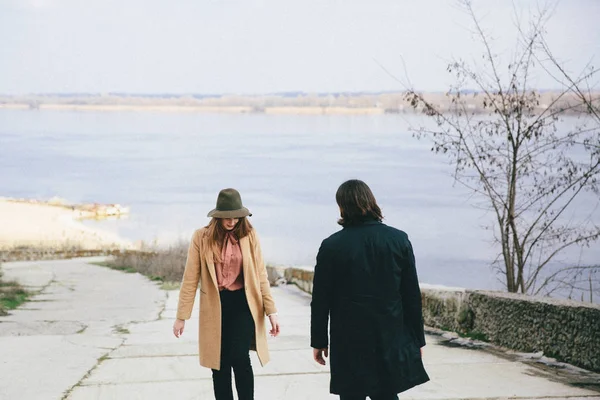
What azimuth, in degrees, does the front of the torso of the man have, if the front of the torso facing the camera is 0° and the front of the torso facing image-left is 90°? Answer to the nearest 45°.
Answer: approximately 180°

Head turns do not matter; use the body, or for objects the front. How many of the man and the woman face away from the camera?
1

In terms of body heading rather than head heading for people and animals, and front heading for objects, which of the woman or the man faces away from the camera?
the man

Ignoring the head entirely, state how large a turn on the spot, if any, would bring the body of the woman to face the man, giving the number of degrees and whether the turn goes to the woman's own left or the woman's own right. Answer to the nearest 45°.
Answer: approximately 45° to the woman's own left

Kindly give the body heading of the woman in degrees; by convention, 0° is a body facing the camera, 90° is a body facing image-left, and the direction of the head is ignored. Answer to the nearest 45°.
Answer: approximately 0°

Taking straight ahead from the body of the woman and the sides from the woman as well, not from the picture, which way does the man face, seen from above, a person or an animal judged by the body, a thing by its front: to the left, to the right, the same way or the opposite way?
the opposite way
